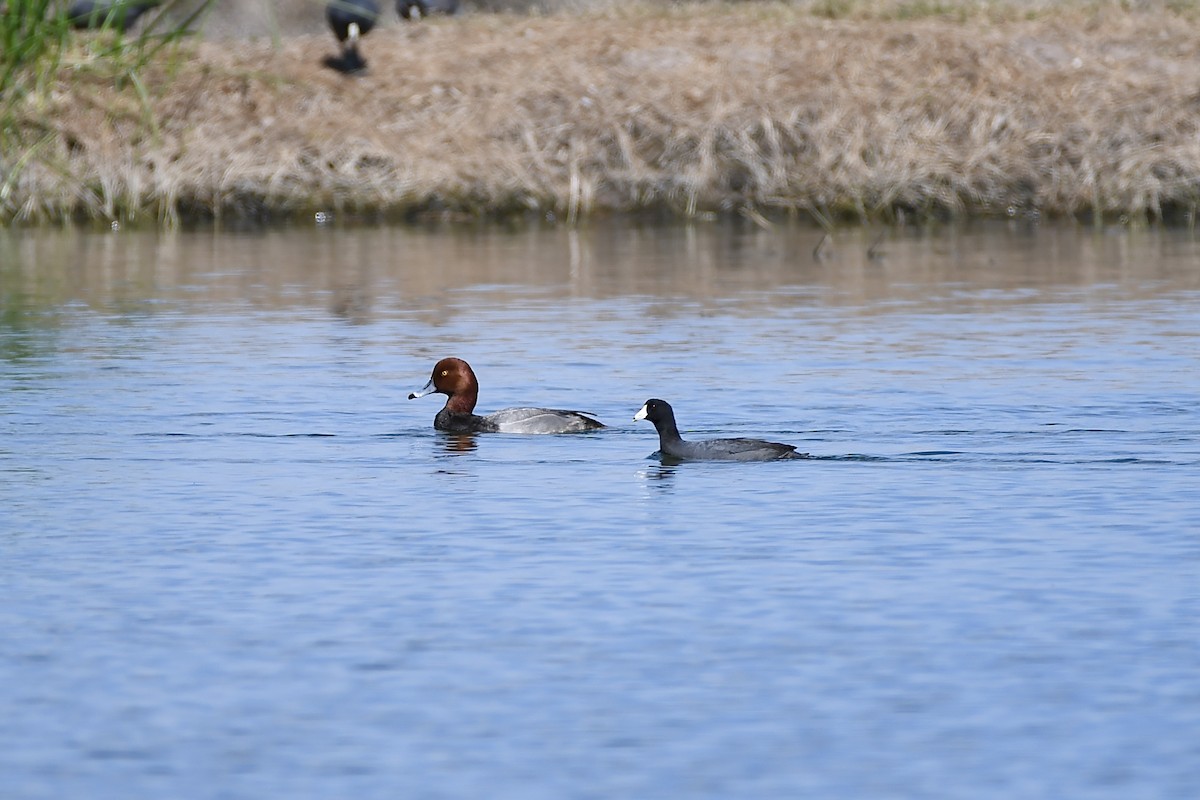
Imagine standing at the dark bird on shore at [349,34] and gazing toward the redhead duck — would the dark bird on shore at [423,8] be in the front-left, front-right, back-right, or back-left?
back-left

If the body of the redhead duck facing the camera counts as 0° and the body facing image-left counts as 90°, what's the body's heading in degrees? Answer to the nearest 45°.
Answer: approximately 90°

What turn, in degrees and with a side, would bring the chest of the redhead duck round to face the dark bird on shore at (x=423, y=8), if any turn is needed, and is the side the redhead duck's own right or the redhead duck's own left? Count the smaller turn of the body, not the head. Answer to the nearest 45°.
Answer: approximately 90° to the redhead duck's own right

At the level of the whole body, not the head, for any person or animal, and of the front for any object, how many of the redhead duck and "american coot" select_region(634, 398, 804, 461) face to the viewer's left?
2

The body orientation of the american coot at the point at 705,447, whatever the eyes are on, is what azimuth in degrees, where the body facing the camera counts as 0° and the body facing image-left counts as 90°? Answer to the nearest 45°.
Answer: approximately 90°

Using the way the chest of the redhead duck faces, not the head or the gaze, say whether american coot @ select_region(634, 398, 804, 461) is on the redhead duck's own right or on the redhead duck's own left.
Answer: on the redhead duck's own left

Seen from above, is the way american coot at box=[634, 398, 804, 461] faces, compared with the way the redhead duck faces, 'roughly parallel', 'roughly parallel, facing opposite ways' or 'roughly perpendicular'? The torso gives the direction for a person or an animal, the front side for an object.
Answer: roughly parallel

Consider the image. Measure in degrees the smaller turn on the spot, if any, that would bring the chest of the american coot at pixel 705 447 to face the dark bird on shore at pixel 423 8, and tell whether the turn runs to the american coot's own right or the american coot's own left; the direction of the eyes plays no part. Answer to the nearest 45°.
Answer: approximately 90° to the american coot's own right

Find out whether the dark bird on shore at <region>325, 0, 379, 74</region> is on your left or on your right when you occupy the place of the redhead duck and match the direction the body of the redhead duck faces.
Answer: on your right

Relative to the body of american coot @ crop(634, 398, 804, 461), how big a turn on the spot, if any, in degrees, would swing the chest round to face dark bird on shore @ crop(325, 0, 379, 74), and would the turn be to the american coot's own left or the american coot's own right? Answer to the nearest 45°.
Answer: approximately 90° to the american coot's own right

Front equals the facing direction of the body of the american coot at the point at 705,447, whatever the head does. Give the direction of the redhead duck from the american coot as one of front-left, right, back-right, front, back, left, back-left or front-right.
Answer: front-right

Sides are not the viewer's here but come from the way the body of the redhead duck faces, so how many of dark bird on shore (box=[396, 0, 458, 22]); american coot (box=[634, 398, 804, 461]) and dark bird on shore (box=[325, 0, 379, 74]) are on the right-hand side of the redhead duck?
2
